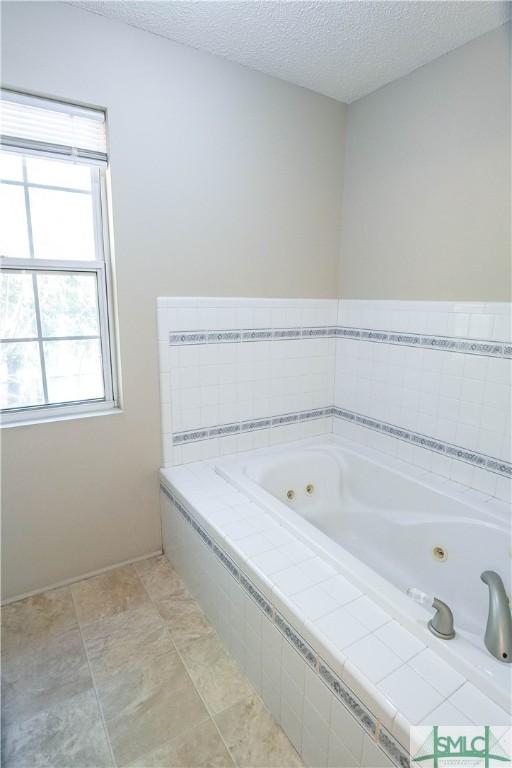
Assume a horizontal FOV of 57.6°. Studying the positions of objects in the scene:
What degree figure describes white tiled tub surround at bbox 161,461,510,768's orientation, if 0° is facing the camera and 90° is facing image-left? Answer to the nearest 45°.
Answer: approximately 45°
